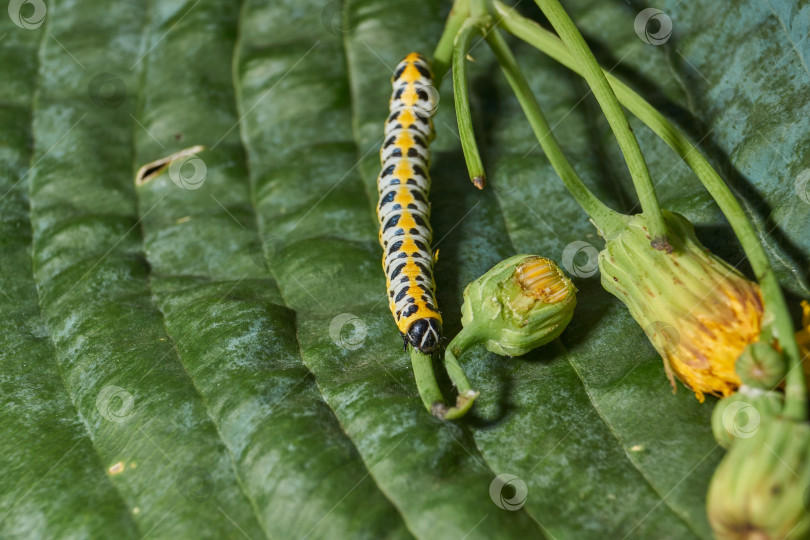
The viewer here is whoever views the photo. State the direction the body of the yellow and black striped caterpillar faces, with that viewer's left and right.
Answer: facing the viewer
